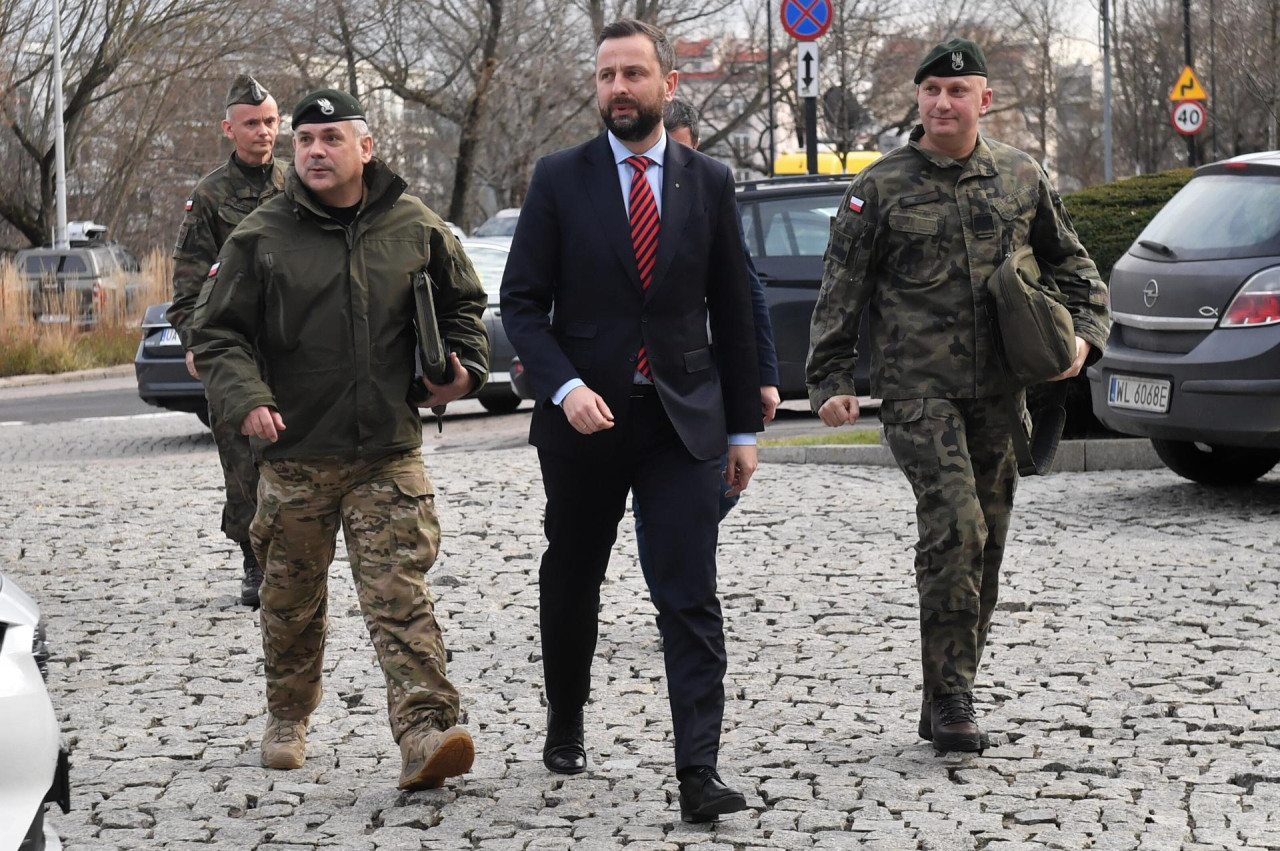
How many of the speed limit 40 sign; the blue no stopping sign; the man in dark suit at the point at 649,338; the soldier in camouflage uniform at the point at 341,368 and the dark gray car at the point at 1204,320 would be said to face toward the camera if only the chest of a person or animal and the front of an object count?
4

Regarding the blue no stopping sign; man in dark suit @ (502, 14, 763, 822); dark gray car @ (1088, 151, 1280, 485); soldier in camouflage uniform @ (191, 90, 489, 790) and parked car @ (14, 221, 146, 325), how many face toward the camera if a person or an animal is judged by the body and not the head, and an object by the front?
3

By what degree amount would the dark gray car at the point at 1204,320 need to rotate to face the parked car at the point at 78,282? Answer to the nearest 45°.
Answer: approximately 90° to its left

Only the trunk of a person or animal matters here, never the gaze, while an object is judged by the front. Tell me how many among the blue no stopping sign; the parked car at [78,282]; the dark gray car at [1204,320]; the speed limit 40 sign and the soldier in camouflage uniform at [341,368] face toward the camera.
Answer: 3

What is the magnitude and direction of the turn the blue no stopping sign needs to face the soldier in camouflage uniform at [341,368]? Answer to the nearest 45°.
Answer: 0° — it already faces them

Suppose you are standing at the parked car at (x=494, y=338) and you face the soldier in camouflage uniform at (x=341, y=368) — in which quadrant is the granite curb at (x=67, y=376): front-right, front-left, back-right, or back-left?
back-right

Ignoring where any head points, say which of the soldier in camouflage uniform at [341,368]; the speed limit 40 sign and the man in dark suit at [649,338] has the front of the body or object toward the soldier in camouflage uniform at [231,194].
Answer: the speed limit 40 sign

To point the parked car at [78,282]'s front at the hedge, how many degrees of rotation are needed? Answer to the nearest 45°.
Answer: approximately 135° to its right

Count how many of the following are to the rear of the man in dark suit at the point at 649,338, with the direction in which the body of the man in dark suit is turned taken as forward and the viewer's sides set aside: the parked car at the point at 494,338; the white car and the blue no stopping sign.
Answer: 2

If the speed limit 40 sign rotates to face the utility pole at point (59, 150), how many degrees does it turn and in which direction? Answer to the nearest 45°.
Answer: approximately 90° to its right

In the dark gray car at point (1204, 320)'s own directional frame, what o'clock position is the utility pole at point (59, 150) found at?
The utility pole is roughly at 9 o'clock from the dark gray car.
